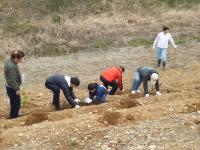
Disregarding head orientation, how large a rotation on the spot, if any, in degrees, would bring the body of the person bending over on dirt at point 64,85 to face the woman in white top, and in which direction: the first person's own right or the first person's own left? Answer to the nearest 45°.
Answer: approximately 45° to the first person's own left

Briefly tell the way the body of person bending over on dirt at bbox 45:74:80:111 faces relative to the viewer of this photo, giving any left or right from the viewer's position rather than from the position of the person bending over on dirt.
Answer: facing to the right of the viewer

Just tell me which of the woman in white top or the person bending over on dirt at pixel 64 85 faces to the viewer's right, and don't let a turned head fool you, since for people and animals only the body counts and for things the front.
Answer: the person bending over on dirt

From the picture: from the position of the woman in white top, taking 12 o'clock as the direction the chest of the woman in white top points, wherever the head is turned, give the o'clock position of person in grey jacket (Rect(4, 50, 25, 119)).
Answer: The person in grey jacket is roughly at 1 o'clock from the woman in white top.

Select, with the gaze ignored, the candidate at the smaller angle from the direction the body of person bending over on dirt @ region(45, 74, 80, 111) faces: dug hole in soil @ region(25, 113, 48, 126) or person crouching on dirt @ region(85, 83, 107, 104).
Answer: the person crouching on dirt

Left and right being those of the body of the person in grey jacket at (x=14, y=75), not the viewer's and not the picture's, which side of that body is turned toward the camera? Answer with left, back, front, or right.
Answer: right

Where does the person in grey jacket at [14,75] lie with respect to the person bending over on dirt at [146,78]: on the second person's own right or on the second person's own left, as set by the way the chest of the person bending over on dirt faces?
on the second person's own right

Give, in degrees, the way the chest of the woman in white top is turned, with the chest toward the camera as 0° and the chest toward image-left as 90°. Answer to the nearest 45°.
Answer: approximately 0°

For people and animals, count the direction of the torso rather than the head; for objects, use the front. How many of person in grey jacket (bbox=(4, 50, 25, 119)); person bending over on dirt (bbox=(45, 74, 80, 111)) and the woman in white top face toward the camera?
1

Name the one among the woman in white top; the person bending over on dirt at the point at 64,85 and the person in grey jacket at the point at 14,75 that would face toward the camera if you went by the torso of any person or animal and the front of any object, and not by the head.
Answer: the woman in white top

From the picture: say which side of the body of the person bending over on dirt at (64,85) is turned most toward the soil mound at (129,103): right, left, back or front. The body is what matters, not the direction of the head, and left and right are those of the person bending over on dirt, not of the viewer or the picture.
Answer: front
